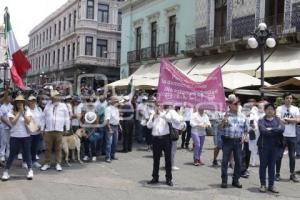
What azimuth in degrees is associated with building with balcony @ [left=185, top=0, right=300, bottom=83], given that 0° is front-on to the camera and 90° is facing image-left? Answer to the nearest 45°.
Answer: approximately 45°

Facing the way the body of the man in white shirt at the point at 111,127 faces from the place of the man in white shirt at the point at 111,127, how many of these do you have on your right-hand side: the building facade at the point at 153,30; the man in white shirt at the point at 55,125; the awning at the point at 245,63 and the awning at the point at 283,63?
1

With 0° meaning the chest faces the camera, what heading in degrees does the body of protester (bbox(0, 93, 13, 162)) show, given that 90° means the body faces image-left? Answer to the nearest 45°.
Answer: approximately 315°

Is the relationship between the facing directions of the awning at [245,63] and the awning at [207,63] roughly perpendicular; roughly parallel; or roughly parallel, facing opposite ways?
roughly parallel

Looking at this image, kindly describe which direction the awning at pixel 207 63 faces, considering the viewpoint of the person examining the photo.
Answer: facing the viewer and to the left of the viewer

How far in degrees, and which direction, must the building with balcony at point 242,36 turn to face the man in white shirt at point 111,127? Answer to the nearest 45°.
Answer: approximately 45° to its left

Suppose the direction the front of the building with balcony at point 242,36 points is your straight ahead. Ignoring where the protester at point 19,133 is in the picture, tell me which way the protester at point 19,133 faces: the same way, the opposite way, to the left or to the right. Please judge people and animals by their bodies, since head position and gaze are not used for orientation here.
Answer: to the left

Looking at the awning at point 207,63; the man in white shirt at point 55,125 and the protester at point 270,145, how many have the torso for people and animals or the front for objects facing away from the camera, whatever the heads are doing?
0

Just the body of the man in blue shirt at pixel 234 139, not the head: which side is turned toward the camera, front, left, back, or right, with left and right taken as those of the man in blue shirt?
front

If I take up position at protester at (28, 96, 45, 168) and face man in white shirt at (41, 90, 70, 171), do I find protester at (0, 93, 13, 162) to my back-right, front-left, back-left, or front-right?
back-left

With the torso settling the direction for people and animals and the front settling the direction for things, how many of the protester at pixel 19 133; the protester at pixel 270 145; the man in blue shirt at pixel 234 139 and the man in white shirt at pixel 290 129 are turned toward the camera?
4

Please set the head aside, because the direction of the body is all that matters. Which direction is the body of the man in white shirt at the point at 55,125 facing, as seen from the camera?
toward the camera
